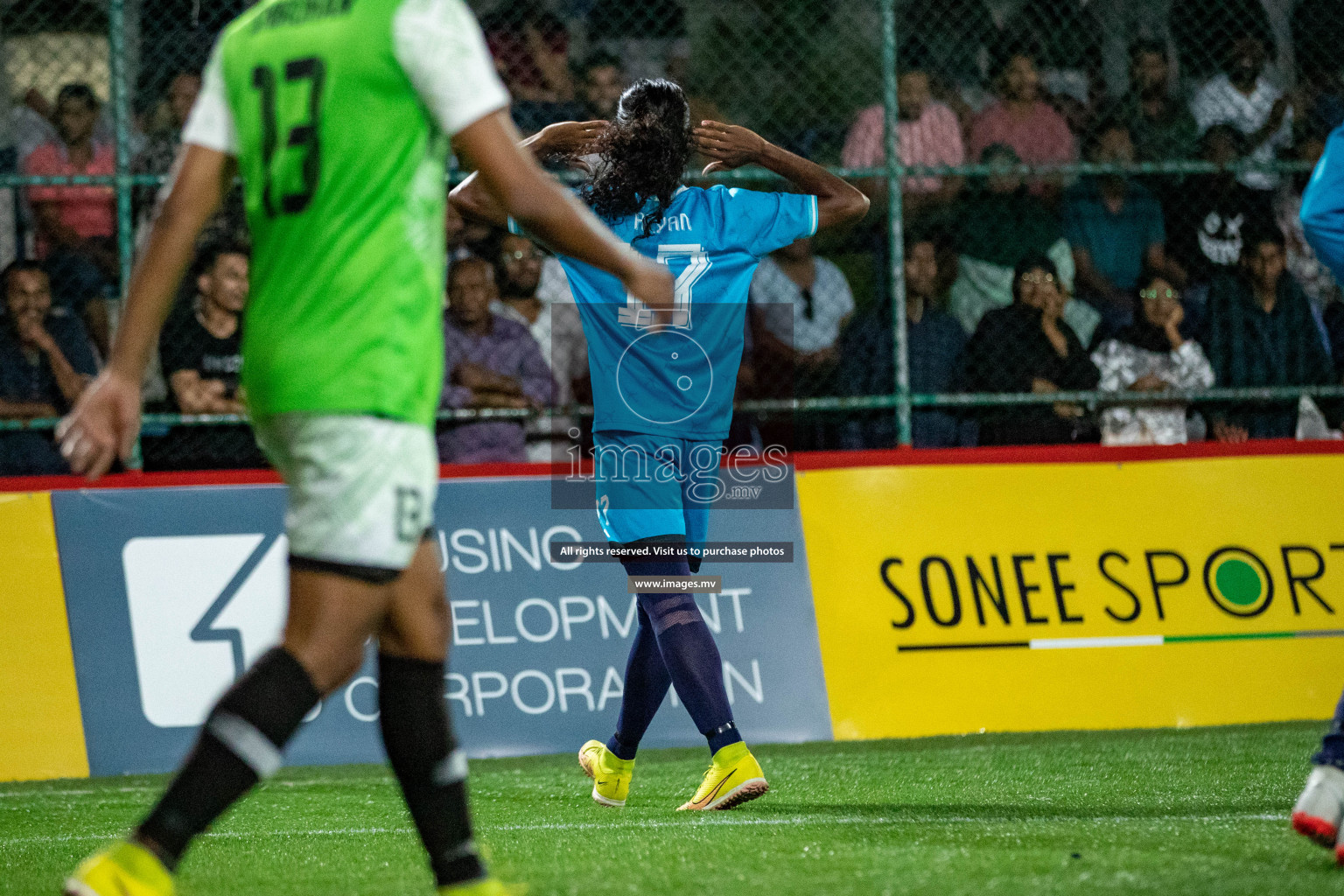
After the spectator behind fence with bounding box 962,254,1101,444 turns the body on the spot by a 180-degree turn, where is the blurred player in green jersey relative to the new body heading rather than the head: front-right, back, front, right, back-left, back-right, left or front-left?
back

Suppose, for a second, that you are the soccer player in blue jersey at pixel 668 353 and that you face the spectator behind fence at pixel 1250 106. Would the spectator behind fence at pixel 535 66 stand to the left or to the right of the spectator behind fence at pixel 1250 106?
left

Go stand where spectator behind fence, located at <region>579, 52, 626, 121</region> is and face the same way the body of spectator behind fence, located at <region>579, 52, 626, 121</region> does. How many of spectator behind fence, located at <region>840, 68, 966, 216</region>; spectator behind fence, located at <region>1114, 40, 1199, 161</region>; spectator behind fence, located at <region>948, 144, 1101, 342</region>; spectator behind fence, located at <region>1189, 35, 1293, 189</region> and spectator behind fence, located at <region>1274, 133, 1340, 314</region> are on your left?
5

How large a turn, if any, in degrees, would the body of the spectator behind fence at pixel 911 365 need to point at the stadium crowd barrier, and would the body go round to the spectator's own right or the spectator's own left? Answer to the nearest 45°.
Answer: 0° — they already face it

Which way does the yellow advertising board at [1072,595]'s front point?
toward the camera

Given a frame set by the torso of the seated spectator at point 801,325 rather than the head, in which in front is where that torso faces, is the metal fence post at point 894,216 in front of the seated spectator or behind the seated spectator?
in front

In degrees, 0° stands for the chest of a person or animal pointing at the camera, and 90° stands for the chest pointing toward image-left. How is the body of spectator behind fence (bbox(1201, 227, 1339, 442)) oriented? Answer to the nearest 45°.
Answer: approximately 0°

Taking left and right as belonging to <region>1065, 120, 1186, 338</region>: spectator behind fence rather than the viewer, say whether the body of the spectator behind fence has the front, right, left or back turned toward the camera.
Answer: front

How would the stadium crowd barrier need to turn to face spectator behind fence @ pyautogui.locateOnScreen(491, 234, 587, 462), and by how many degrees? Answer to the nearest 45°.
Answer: approximately 135° to its right

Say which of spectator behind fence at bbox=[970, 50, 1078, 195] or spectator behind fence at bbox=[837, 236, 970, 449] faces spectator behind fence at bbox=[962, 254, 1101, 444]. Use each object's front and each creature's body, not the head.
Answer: spectator behind fence at bbox=[970, 50, 1078, 195]

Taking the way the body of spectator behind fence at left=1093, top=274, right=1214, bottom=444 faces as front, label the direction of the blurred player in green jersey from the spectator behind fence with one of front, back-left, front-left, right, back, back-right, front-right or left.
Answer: front
